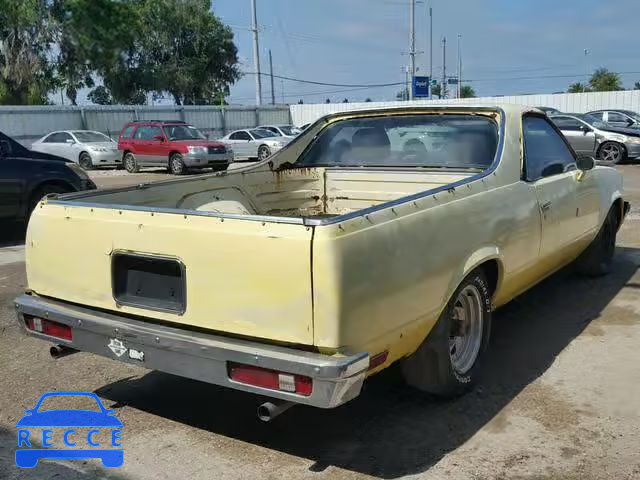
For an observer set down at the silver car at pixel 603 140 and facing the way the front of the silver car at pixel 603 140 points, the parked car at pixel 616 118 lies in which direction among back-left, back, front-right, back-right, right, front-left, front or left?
back-left

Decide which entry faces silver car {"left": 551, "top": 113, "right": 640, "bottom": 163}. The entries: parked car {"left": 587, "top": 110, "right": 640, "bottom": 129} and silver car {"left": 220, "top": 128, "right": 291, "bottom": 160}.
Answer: silver car {"left": 220, "top": 128, "right": 291, "bottom": 160}

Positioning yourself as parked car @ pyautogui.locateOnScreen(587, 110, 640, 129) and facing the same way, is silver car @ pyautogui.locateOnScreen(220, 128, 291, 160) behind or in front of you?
behind

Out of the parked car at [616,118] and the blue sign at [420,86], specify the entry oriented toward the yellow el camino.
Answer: the blue sign

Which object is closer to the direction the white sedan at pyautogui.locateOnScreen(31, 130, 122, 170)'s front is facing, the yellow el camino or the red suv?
the red suv

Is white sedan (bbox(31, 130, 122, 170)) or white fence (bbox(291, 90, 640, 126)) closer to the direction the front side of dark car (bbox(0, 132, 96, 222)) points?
the white fence

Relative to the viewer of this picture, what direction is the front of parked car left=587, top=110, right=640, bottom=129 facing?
facing to the right of the viewer

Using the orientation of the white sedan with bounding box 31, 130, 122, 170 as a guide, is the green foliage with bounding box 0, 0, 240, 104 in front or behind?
behind

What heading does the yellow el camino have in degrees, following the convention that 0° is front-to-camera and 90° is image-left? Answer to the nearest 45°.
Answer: approximately 225°
